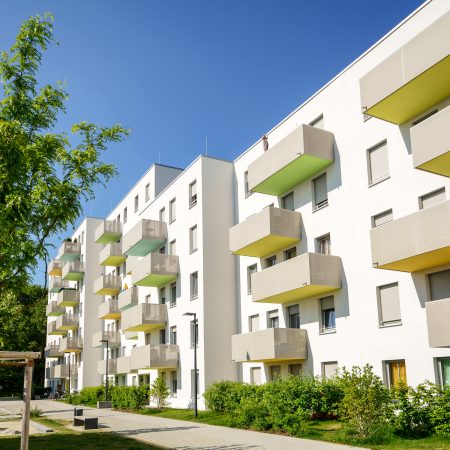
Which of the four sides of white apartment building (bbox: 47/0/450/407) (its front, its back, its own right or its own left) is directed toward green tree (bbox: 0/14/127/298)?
front

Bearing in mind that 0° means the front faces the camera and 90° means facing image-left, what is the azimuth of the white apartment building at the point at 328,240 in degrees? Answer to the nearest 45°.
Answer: approximately 45°
